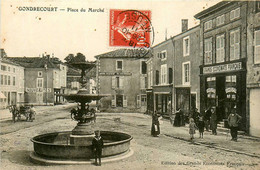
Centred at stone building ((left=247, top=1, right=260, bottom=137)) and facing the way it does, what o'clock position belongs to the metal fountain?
The metal fountain is roughly at 12 o'clock from the stone building.

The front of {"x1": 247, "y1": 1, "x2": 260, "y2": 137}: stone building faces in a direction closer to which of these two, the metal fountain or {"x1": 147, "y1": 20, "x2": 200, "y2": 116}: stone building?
the metal fountain

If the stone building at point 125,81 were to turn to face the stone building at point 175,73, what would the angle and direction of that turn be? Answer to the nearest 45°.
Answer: approximately 45° to its left

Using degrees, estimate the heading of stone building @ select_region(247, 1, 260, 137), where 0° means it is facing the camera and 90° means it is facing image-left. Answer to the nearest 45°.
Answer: approximately 45°

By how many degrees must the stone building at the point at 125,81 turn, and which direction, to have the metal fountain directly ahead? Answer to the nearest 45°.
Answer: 0° — it already faces it

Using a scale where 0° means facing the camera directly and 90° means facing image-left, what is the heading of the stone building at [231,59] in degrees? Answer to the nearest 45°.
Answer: approximately 45°
